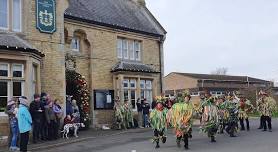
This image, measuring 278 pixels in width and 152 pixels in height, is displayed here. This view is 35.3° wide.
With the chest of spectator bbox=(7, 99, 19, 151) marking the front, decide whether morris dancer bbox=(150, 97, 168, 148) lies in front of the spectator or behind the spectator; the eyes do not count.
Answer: in front

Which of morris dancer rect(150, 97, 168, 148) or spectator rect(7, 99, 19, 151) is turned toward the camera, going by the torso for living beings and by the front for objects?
the morris dancer

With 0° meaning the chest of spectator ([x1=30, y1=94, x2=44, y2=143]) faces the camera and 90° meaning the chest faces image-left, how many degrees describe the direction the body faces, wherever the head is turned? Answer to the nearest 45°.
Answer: approximately 315°

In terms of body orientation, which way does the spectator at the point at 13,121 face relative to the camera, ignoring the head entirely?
to the viewer's right

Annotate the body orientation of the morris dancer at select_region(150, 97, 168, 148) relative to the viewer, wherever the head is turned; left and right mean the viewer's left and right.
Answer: facing the viewer

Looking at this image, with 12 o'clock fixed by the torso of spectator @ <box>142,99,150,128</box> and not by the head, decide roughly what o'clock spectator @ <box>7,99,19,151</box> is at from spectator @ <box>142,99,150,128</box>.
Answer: spectator @ <box>7,99,19,151</box> is roughly at 1 o'clock from spectator @ <box>142,99,150,128</box>.

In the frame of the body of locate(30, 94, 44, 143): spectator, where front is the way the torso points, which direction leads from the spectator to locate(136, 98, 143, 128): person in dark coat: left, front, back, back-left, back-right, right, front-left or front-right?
left

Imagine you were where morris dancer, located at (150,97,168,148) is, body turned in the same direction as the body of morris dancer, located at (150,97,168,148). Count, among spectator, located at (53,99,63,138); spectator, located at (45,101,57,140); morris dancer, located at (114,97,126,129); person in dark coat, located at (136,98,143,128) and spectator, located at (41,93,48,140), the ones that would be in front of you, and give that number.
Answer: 0

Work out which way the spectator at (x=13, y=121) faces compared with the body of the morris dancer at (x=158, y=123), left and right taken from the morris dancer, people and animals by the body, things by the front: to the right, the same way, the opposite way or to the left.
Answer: to the left
